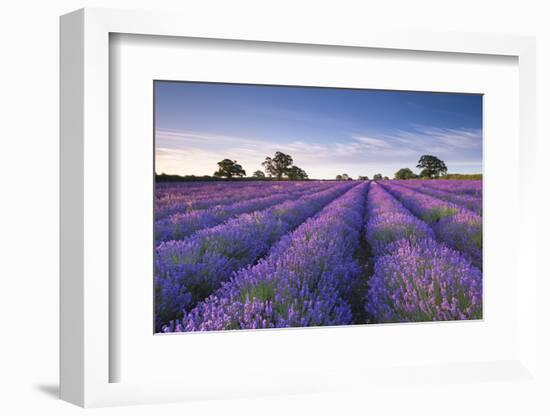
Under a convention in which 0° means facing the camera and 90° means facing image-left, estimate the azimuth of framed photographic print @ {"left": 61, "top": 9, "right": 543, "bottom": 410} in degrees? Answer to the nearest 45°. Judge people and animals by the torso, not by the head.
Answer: approximately 315°
